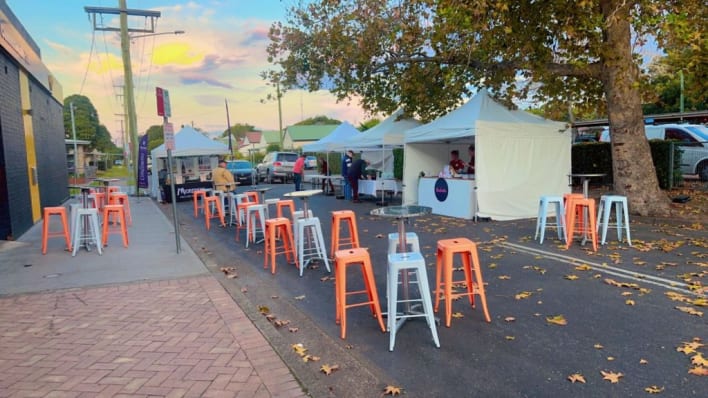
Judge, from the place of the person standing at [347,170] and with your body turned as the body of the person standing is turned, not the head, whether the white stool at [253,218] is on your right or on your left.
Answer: on your right

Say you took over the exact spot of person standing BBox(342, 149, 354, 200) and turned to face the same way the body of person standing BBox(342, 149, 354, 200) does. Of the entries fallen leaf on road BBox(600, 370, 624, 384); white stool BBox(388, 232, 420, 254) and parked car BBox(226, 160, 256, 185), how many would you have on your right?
2

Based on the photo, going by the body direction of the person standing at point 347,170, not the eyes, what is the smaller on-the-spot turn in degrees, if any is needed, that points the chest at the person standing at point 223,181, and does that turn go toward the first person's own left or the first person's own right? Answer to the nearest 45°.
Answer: approximately 135° to the first person's own right

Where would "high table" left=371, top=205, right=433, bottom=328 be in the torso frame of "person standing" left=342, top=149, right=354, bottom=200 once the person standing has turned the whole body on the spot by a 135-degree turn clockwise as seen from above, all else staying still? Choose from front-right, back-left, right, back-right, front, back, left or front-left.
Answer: front-left

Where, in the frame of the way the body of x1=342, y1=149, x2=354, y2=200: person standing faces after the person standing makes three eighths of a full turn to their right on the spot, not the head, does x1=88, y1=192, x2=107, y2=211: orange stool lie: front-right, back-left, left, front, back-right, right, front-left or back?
front

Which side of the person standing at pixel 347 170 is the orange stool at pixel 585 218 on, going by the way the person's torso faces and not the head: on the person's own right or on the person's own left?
on the person's own right

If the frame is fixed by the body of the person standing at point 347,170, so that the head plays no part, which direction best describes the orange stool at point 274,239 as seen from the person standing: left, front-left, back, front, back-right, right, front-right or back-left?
right

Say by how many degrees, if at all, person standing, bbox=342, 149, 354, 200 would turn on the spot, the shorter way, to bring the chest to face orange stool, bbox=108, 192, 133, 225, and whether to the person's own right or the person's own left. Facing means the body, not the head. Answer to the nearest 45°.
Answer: approximately 135° to the person's own right

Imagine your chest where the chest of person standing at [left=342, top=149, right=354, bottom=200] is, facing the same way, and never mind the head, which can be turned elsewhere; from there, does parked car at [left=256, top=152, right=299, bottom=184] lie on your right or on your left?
on your left

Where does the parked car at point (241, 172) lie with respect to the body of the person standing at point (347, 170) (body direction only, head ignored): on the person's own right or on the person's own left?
on the person's own left

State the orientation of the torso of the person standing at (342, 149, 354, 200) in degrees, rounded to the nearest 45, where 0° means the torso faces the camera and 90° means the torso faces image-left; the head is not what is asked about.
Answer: approximately 270°

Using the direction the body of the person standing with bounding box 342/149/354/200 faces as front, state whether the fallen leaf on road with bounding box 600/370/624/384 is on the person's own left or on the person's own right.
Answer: on the person's own right
